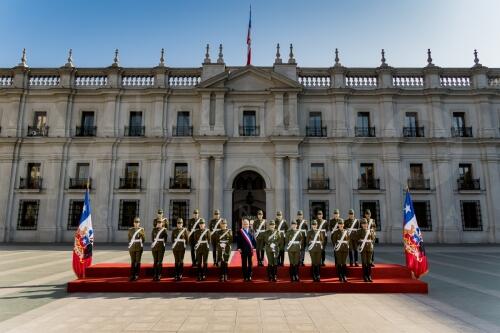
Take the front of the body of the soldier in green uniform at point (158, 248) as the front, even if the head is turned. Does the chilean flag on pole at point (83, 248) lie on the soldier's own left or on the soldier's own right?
on the soldier's own right

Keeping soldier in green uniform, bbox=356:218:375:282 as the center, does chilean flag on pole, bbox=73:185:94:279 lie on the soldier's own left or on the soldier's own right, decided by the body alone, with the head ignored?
on the soldier's own right

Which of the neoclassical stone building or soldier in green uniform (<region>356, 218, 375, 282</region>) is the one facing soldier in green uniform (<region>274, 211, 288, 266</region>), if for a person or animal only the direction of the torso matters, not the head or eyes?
the neoclassical stone building

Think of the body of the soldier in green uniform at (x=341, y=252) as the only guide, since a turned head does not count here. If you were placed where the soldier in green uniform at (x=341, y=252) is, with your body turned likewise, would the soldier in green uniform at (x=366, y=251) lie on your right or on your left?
on your left

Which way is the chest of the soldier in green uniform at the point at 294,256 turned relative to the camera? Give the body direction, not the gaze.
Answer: toward the camera

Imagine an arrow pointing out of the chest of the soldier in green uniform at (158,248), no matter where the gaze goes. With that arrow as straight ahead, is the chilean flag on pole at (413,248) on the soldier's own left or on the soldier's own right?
on the soldier's own left

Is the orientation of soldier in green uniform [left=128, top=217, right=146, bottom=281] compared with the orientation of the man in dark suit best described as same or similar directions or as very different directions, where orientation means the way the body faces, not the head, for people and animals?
same or similar directions

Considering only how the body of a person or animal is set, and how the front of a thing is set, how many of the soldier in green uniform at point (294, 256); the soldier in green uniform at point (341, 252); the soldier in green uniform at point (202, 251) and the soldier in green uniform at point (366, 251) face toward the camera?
4

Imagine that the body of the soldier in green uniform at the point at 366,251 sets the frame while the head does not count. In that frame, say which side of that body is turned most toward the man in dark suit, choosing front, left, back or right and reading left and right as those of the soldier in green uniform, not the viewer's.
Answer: right

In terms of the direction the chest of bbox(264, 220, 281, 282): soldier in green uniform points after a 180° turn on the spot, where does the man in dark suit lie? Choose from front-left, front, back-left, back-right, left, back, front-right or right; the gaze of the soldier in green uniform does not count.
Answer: left

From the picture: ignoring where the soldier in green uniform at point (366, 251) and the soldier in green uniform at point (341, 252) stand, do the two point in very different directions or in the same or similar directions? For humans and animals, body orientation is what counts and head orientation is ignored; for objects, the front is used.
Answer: same or similar directions

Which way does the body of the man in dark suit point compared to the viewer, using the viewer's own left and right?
facing the viewer

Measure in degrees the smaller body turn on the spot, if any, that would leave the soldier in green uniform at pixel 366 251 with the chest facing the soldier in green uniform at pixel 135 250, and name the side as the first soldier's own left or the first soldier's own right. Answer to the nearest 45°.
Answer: approximately 90° to the first soldier's own right

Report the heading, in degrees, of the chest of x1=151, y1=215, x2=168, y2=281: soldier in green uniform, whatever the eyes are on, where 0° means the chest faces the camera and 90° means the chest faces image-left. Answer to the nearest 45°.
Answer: approximately 0°

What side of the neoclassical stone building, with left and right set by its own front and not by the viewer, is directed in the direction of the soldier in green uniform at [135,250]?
front

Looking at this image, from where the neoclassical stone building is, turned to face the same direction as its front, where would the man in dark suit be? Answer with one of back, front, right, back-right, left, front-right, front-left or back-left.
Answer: front

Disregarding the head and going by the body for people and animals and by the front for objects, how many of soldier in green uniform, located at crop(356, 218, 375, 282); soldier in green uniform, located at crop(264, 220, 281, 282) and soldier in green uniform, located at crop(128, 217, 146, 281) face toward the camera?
3

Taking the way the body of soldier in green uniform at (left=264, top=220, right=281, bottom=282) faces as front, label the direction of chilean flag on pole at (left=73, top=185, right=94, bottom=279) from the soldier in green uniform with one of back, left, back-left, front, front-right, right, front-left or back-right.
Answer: right

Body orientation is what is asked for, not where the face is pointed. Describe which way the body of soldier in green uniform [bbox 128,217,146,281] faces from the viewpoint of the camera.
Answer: toward the camera
